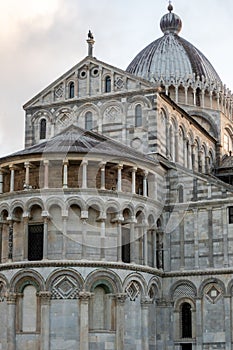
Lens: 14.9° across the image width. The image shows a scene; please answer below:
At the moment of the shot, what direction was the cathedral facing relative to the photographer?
facing away from the viewer and to the right of the viewer
